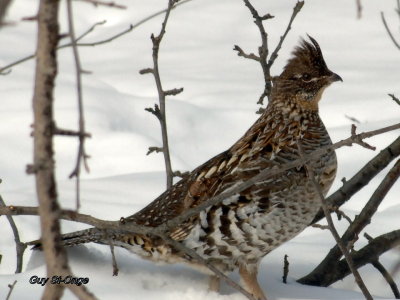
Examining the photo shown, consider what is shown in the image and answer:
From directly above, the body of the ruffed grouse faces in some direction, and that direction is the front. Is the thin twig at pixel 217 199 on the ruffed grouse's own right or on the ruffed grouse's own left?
on the ruffed grouse's own right

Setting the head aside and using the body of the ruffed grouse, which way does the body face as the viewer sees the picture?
to the viewer's right

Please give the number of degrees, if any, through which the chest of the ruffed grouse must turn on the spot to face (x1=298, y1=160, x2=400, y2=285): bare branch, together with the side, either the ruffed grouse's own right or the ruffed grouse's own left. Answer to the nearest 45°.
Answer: approximately 45° to the ruffed grouse's own left

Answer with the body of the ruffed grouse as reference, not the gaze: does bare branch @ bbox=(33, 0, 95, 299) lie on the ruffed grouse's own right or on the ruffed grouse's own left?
on the ruffed grouse's own right

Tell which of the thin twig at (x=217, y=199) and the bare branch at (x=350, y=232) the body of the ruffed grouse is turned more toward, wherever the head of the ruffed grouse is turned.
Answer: the bare branch

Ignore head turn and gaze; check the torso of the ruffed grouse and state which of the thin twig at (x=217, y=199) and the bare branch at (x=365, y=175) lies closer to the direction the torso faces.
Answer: the bare branch
